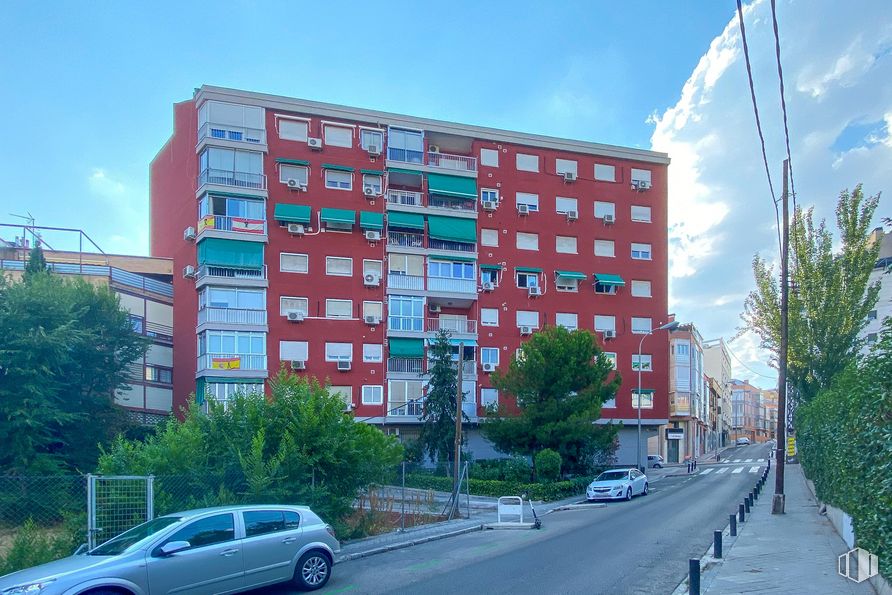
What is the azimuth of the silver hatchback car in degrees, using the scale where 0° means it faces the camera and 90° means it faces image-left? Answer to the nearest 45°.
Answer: approximately 45°

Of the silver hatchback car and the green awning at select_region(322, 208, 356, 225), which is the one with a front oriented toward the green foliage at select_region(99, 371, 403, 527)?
the green awning

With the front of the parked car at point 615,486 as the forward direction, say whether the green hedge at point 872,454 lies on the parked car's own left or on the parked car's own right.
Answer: on the parked car's own left

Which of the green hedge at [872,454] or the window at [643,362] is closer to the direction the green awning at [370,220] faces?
the green hedge

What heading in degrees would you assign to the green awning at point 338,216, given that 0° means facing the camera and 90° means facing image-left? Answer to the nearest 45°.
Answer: approximately 0°

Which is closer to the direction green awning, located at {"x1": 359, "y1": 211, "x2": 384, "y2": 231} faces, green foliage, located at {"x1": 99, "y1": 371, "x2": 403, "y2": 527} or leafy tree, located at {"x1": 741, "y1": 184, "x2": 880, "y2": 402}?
the green foliage

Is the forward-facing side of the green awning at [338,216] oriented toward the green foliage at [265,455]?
yes

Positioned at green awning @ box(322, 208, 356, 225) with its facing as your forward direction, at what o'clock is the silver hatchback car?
The silver hatchback car is roughly at 12 o'clock from the green awning.

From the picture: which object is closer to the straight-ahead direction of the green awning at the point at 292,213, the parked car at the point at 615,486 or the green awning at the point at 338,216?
the parked car

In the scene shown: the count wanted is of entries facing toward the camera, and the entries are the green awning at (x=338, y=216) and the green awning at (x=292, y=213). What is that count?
2

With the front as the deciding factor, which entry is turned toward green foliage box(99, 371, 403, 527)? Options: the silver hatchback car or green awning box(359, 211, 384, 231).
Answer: the green awning
